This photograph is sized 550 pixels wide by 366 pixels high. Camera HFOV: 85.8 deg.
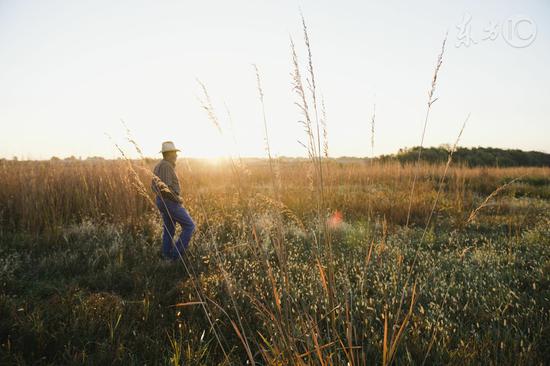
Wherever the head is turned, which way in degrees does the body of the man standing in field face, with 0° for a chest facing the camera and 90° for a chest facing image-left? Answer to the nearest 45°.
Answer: approximately 270°

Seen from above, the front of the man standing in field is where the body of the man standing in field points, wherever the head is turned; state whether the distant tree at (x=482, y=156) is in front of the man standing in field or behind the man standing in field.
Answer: in front
